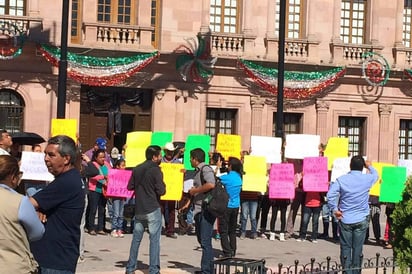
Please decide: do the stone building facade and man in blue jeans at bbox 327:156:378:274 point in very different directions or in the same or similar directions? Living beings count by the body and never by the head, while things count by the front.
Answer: very different directions

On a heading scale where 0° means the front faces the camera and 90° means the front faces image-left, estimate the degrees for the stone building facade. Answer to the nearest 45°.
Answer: approximately 0°

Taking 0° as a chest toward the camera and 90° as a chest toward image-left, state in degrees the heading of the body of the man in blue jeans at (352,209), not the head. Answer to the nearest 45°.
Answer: approximately 180°

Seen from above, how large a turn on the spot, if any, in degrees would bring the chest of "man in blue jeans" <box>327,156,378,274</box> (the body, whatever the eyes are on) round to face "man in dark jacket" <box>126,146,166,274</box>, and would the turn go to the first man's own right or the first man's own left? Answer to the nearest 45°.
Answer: approximately 90° to the first man's own left
